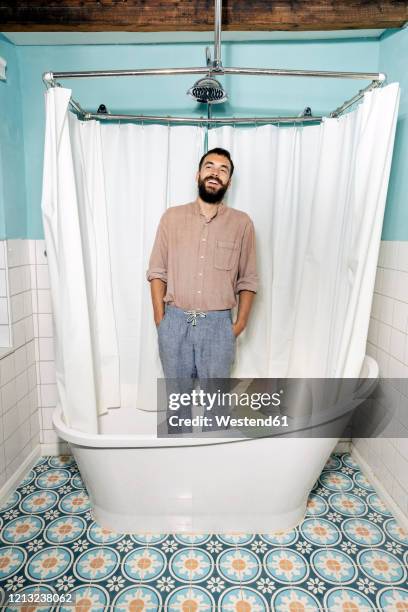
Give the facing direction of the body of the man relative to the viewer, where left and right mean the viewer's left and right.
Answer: facing the viewer

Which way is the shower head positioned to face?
toward the camera

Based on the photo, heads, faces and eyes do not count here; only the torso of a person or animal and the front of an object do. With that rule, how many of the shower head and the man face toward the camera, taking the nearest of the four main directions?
2
